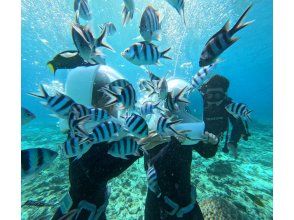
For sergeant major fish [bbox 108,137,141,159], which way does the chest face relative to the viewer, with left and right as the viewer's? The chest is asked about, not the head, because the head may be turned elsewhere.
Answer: facing to the left of the viewer

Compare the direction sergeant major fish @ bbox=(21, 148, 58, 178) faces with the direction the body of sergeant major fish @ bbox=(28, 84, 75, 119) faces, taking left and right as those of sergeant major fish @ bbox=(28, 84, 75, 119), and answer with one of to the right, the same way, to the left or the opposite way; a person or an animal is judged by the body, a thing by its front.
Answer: the same way

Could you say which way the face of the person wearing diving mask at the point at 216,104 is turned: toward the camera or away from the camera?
toward the camera

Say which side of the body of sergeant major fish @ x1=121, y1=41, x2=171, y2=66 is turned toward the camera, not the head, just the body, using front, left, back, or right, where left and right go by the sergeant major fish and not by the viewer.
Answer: left

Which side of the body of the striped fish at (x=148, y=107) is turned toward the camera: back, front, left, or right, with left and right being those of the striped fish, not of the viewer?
left

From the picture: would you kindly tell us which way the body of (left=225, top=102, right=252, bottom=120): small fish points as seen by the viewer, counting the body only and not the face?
to the viewer's left
